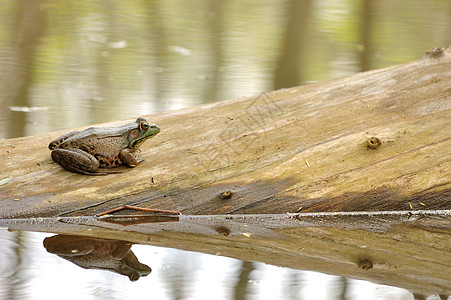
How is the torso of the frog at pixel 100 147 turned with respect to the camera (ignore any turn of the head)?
to the viewer's right
